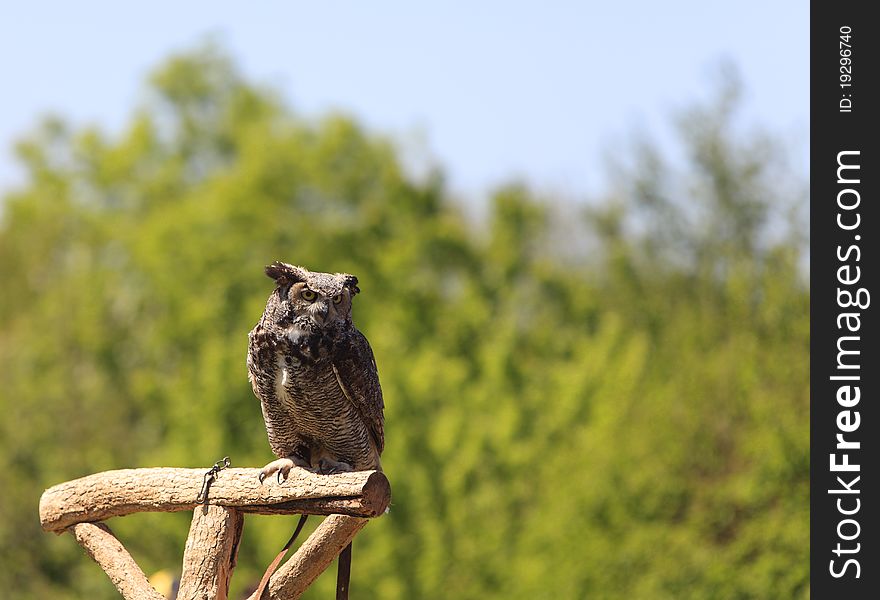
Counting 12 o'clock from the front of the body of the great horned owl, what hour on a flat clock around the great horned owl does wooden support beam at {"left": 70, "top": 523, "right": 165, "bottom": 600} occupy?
The wooden support beam is roughly at 3 o'clock from the great horned owl.

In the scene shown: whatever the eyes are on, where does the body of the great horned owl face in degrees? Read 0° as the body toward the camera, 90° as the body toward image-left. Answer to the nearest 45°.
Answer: approximately 45°
